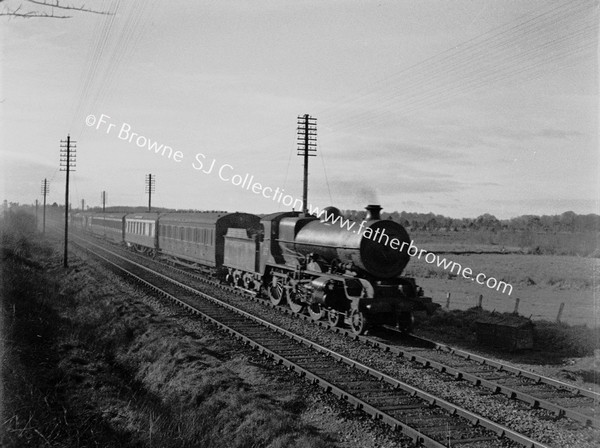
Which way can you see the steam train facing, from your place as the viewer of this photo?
facing the viewer and to the right of the viewer
